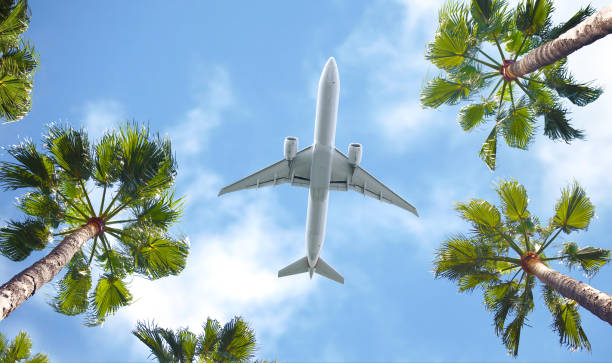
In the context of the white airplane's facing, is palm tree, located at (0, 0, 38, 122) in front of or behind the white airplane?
in front
